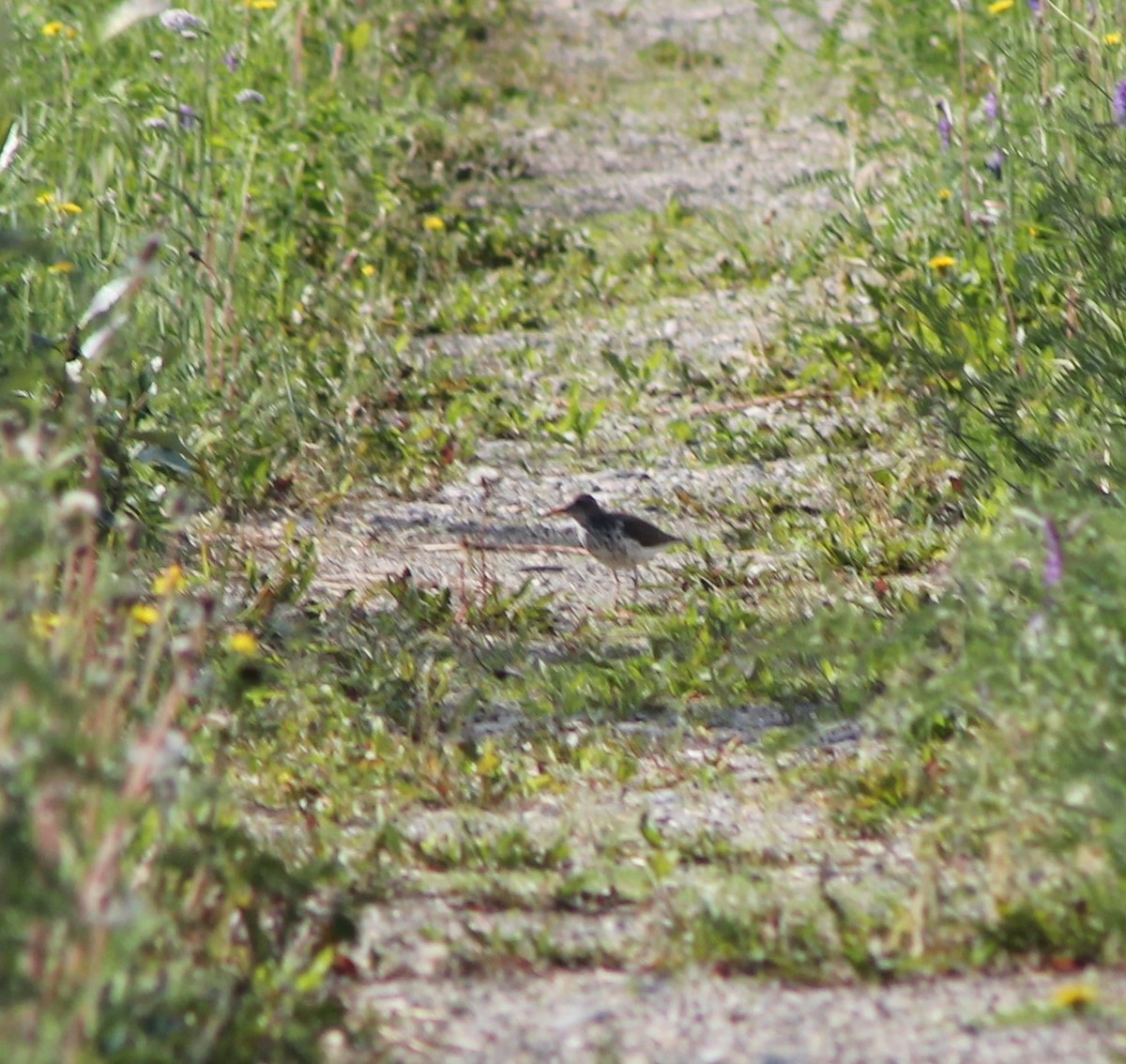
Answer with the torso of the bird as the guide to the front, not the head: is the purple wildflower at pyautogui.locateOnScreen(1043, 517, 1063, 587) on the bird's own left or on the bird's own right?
on the bird's own left

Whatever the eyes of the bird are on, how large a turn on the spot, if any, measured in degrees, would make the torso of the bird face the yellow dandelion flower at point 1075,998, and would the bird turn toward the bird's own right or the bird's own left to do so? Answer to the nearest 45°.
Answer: approximately 90° to the bird's own left

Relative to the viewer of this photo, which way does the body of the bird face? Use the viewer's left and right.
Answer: facing to the left of the viewer

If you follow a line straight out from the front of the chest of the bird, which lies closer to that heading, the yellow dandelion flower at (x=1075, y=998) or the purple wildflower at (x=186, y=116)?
the purple wildflower

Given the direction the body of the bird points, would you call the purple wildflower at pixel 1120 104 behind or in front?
behind

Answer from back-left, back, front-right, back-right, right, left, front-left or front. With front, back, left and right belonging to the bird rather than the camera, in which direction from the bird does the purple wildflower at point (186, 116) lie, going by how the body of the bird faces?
front-right

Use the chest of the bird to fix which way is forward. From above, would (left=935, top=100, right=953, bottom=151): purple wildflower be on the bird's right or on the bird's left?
on the bird's right
